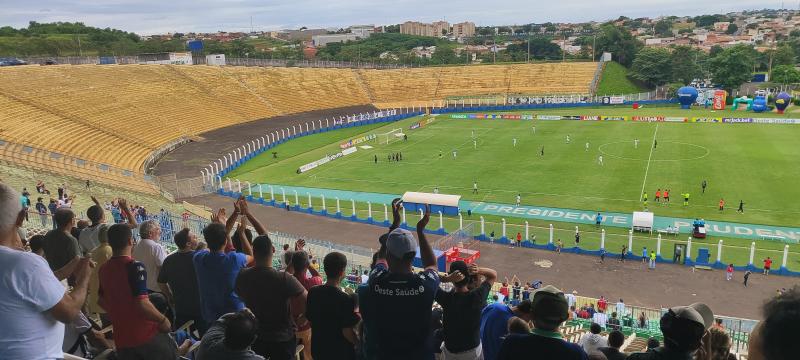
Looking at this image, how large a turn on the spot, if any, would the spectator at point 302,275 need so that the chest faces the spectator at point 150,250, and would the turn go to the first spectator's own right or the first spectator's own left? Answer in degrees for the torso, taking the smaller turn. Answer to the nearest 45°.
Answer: approximately 90° to the first spectator's own left

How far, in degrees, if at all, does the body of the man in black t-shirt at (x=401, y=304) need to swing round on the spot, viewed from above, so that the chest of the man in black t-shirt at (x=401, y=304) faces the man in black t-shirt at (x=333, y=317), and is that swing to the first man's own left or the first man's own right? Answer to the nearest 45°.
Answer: approximately 45° to the first man's own left

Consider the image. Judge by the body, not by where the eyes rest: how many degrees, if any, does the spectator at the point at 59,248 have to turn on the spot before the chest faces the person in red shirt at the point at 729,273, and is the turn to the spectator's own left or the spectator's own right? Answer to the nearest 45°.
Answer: approximately 45° to the spectator's own right

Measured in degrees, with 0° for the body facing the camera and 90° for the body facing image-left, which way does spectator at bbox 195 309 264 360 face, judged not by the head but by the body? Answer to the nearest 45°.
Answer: approximately 180°

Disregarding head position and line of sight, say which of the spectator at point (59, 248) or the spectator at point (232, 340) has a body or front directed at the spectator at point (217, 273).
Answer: the spectator at point (232, 340)

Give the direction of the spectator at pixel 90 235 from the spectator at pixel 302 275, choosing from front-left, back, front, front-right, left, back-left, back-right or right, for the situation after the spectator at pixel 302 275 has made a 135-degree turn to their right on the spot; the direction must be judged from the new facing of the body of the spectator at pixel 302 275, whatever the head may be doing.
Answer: back-right

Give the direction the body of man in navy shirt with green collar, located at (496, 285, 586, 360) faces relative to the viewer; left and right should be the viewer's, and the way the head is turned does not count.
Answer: facing away from the viewer

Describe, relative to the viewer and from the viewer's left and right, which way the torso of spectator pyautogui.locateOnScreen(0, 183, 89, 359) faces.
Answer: facing away from the viewer and to the right of the viewer

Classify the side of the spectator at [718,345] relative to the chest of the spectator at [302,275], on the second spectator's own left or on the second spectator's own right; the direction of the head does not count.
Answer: on the second spectator's own right

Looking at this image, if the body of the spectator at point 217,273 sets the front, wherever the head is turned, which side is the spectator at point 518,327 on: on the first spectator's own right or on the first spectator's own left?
on the first spectator's own right

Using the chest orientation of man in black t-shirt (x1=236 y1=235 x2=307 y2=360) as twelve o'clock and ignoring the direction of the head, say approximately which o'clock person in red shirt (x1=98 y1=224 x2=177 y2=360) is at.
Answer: The person in red shirt is roughly at 9 o'clock from the man in black t-shirt.

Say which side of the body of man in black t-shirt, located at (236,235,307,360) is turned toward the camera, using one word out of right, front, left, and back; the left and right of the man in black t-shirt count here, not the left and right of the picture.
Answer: back

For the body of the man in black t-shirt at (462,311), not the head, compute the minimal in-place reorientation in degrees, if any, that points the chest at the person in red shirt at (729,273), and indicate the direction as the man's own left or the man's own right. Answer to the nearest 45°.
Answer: approximately 45° to the man's own right

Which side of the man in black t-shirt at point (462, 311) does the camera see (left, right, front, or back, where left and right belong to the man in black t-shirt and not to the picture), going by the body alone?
back

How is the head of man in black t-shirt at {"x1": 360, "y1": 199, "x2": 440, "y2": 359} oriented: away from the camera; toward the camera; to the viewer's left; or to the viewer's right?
away from the camera
